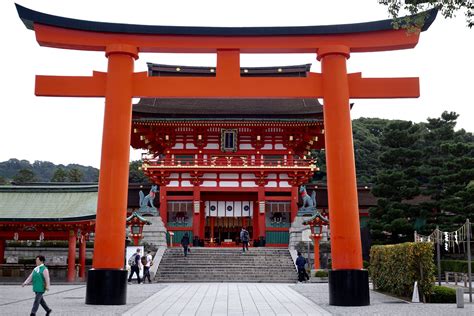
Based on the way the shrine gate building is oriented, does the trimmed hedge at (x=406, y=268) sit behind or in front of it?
in front

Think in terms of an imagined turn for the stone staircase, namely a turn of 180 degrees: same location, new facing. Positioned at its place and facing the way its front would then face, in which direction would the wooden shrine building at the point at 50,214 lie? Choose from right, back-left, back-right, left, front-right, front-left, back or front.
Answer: left

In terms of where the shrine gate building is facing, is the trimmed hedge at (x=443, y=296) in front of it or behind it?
in front

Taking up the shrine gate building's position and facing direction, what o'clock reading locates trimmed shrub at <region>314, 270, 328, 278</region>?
The trimmed shrub is roughly at 11 o'clock from the shrine gate building.

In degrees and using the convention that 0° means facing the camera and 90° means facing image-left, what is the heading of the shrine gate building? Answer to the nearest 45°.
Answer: approximately 0°

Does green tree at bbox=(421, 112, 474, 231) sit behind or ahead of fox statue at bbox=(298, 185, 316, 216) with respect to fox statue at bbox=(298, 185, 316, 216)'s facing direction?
behind

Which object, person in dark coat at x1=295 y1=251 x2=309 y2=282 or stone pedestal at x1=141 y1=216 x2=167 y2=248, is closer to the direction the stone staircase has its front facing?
the person in dark coat

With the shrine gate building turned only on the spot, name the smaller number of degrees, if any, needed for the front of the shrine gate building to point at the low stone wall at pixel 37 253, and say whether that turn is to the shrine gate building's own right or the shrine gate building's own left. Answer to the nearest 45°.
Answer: approximately 90° to the shrine gate building's own right
